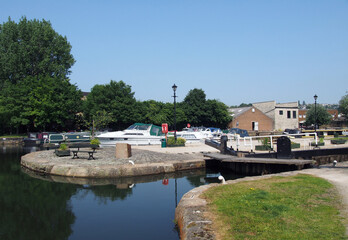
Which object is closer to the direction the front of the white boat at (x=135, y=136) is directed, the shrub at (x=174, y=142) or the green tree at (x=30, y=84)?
the green tree

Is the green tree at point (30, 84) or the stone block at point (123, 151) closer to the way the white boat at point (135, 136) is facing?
the green tree

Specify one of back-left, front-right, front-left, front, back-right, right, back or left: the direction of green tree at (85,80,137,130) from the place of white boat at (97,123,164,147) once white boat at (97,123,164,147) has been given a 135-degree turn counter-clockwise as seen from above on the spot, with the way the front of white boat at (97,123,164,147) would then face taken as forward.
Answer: back-left

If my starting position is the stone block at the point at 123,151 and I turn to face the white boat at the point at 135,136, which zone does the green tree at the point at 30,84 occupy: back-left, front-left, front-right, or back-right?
front-left

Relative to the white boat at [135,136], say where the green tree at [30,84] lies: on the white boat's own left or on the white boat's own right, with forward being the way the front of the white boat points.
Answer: on the white boat's own right

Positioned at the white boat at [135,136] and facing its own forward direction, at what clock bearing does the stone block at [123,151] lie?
The stone block is roughly at 9 o'clock from the white boat.

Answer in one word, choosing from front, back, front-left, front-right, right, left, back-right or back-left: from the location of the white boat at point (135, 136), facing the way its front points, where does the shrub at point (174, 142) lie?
back-left

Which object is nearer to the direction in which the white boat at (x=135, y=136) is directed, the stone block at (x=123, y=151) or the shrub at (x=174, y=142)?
the stone block

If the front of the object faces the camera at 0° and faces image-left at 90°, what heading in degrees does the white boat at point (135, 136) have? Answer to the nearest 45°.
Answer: approximately 90°
